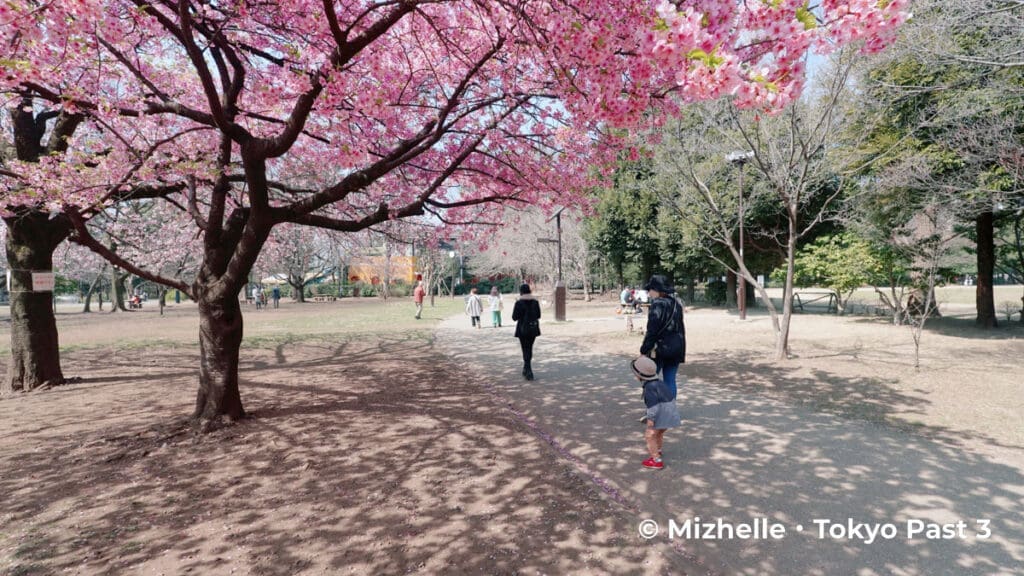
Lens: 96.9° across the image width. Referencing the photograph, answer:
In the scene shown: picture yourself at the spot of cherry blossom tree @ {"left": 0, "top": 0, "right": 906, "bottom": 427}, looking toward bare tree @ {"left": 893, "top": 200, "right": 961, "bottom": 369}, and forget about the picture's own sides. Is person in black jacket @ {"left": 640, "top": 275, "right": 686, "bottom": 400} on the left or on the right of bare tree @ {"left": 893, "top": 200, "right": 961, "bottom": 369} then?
right

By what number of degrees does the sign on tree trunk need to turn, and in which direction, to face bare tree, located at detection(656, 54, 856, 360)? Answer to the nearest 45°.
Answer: approximately 45° to its left

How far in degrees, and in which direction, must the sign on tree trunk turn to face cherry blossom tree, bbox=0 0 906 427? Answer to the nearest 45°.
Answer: approximately 45° to its left

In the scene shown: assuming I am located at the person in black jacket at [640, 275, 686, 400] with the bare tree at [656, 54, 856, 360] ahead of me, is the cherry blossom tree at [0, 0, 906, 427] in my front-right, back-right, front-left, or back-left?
back-left

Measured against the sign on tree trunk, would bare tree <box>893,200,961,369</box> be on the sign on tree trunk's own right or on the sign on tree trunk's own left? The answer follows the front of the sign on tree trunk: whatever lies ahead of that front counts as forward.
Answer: on the sign on tree trunk's own left

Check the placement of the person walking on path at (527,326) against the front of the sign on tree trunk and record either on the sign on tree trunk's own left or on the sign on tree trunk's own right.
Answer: on the sign on tree trunk's own left

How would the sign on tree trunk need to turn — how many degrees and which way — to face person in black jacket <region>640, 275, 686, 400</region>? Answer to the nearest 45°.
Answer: approximately 45° to its left

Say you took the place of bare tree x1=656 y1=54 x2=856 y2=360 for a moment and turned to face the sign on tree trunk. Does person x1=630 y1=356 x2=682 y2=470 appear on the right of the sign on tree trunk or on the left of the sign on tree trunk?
left

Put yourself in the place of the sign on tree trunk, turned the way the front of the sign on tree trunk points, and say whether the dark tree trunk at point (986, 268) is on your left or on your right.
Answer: on your left

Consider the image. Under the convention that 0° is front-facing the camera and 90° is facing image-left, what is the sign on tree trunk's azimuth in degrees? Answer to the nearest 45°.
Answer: approximately 0°
